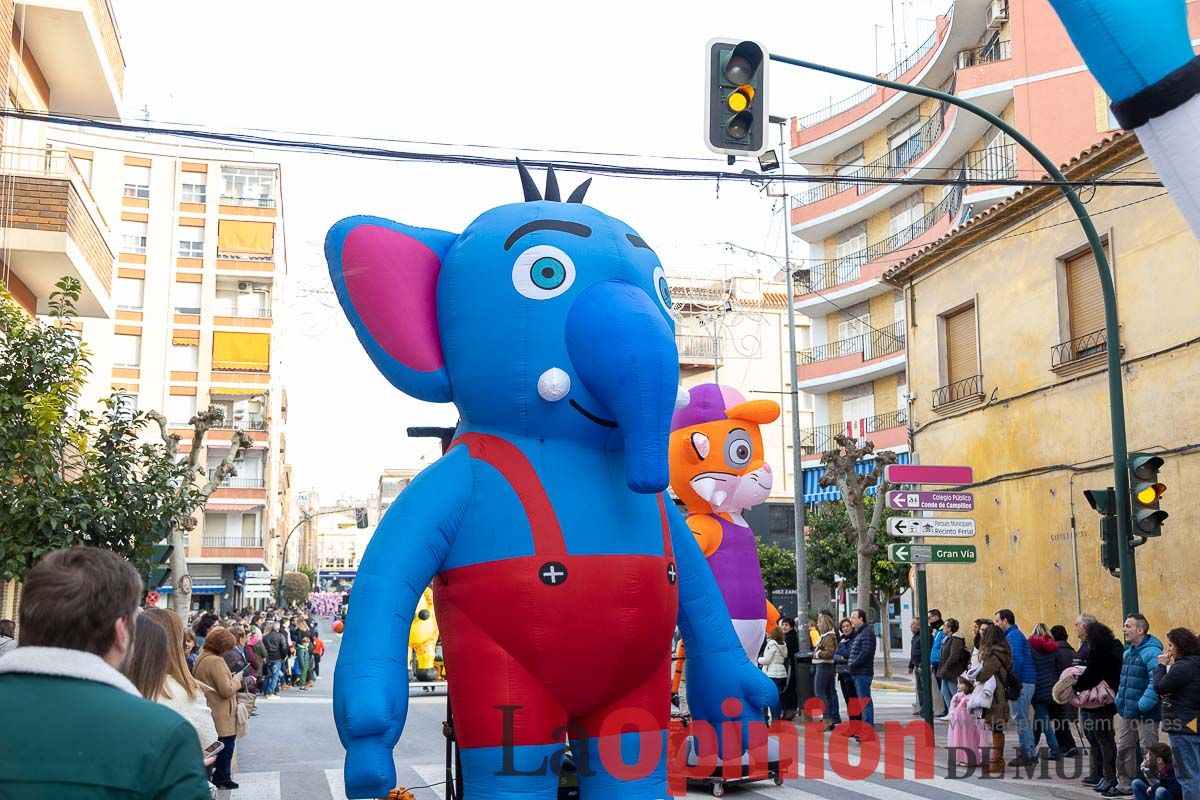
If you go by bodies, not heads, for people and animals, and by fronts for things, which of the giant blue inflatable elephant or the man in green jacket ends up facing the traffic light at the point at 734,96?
the man in green jacket

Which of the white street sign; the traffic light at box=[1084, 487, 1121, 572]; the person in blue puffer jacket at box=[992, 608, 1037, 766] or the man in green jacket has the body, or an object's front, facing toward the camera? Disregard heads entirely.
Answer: the white street sign

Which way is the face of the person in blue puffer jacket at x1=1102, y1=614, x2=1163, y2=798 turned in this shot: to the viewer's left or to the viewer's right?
to the viewer's left

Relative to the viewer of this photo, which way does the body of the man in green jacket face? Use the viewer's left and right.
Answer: facing away from the viewer and to the right of the viewer

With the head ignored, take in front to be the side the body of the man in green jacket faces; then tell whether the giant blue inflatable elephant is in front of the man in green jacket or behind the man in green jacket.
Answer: in front

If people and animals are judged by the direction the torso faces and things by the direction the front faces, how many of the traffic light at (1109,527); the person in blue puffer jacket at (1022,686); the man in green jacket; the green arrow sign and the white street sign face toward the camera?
2

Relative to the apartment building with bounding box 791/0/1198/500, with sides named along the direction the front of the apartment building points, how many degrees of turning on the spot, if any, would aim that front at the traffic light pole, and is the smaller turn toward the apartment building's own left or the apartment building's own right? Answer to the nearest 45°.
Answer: approximately 45° to the apartment building's own left

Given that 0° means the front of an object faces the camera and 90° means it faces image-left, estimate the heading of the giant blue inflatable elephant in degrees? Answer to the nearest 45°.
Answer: approximately 315°

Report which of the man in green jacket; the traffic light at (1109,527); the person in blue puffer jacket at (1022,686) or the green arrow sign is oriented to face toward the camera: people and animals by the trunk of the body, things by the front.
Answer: the green arrow sign

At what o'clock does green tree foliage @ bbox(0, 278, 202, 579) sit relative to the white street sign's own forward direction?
The green tree foliage is roughly at 2 o'clock from the white street sign.
